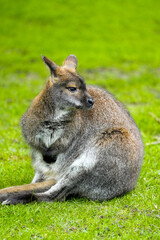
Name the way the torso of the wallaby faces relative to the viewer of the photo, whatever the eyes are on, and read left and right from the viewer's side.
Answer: facing the viewer and to the left of the viewer
